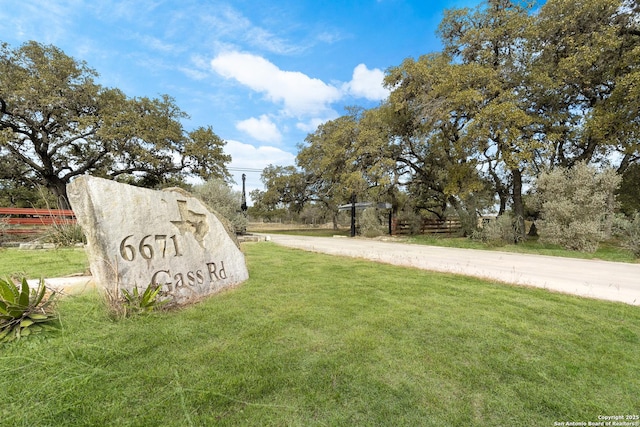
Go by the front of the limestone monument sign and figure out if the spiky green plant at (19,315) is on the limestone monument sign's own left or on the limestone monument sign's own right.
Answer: on the limestone monument sign's own right

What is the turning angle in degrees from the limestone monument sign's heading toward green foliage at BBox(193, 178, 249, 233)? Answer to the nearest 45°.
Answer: approximately 135° to its left

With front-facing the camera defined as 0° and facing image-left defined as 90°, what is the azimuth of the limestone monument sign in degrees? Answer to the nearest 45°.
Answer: approximately 315°

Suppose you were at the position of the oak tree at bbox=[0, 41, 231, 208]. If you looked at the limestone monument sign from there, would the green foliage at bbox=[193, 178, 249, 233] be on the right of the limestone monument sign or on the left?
left

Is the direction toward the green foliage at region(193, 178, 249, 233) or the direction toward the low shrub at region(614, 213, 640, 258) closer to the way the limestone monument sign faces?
the low shrub

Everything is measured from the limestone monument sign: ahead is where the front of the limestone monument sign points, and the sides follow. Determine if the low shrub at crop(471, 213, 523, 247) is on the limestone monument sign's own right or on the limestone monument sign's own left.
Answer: on the limestone monument sign's own left

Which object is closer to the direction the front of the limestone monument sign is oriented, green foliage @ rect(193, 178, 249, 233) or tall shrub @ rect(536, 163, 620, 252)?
the tall shrub
